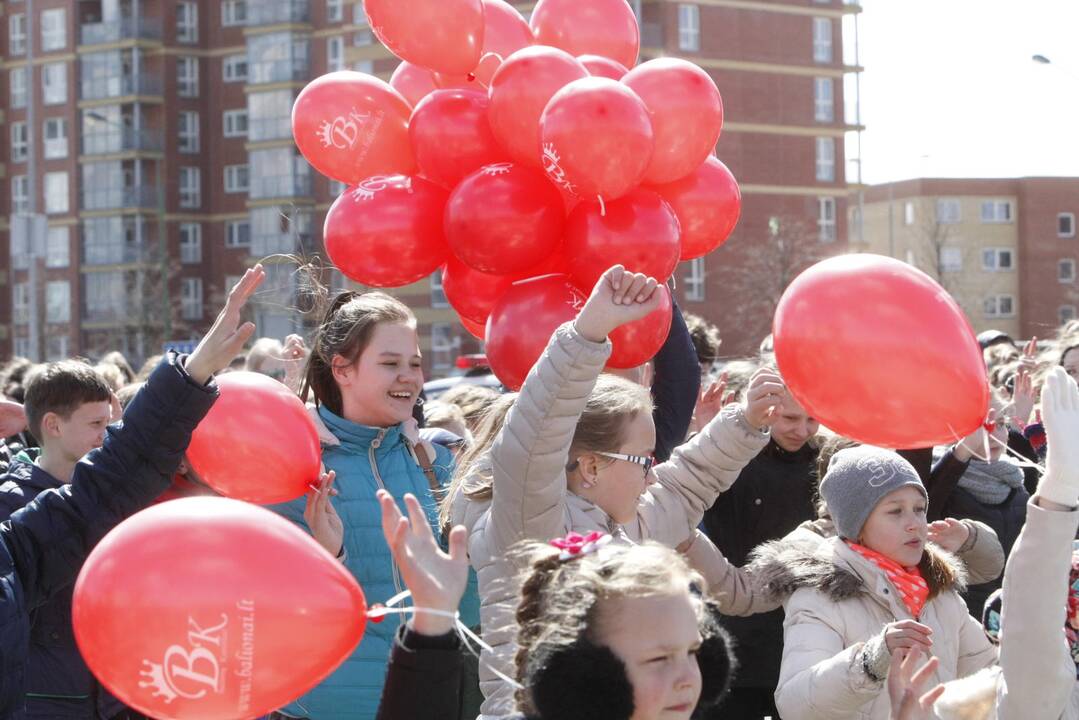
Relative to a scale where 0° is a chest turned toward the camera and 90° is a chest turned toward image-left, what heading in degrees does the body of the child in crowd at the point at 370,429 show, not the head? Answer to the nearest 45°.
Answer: approximately 315°

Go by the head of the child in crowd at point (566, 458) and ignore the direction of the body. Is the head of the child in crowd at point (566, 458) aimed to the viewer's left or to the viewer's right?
to the viewer's right

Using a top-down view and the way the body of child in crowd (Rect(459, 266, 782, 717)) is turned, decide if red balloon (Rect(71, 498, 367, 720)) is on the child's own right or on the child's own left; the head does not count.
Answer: on the child's own right
